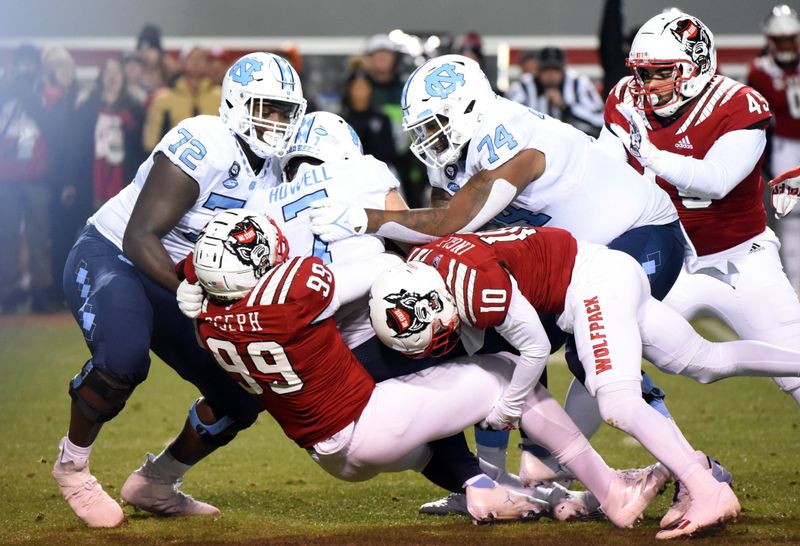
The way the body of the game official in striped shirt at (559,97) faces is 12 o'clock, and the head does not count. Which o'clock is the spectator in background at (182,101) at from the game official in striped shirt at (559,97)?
the spectator in background at (182,101) is roughly at 3 o'clock from the game official in striped shirt at (559,97).

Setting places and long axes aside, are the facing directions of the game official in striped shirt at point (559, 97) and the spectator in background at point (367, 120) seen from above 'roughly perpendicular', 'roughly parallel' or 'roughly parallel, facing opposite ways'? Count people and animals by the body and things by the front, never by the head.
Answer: roughly parallel

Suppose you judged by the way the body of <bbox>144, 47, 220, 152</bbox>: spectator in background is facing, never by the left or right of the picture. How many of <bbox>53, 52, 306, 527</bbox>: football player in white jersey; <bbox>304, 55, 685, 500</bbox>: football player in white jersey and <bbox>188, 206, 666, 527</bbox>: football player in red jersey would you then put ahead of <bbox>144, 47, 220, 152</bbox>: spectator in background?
3

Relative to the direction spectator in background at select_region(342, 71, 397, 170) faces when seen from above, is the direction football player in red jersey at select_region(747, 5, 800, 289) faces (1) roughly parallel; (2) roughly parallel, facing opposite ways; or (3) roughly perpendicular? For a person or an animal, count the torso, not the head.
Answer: roughly parallel

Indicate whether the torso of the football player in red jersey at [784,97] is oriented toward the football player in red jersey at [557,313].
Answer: yes

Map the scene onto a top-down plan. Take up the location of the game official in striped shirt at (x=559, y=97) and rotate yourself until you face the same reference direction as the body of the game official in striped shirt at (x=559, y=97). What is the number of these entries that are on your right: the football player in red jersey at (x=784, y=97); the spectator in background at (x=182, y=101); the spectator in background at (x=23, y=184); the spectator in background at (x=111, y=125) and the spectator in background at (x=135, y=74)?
4

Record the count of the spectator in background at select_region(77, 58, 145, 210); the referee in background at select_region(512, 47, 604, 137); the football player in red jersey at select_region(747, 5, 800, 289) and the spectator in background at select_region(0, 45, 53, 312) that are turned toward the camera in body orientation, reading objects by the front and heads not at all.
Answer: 4

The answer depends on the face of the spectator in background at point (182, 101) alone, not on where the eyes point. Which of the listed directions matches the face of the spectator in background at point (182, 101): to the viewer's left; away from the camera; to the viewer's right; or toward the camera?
toward the camera

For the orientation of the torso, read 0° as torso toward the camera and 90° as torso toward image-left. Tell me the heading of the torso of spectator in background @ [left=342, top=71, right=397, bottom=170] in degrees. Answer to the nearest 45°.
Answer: approximately 0°

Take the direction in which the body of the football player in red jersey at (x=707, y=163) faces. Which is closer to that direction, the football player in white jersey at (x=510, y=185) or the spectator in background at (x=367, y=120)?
the football player in white jersey

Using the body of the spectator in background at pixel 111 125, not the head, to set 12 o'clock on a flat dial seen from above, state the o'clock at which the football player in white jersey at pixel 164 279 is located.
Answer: The football player in white jersey is roughly at 12 o'clock from the spectator in background.

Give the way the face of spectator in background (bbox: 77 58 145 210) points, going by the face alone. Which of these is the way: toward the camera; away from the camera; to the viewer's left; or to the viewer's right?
toward the camera

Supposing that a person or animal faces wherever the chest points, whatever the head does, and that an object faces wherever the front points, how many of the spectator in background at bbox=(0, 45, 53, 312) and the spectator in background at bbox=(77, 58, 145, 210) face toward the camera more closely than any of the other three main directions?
2

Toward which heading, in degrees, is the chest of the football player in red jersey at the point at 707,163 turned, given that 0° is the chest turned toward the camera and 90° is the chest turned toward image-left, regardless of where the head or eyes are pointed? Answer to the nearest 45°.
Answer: approximately 45°

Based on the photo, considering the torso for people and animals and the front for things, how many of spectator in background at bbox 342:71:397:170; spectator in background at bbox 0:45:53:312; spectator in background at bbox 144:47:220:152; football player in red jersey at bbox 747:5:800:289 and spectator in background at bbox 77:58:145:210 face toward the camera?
5

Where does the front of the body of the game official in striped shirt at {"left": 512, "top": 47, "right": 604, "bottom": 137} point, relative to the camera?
toward the camera

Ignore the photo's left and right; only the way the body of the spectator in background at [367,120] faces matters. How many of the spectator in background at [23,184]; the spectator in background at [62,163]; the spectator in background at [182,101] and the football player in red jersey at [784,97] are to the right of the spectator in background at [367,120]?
3

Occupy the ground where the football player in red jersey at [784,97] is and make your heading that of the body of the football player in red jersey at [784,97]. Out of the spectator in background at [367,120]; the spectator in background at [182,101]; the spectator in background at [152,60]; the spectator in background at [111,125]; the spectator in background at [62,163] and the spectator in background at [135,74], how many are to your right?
6

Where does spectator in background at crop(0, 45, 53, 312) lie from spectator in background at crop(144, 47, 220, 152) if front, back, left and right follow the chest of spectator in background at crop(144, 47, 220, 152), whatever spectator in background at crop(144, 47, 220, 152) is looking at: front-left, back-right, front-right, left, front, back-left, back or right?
right

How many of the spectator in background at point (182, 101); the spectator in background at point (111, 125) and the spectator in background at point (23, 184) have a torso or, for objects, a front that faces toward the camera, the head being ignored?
3

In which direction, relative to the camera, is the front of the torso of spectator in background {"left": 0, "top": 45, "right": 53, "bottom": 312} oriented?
toward the camera
